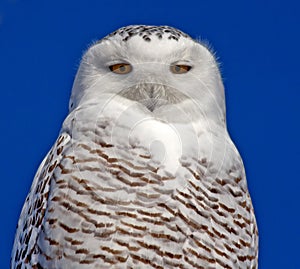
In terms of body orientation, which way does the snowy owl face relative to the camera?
toward the camera
